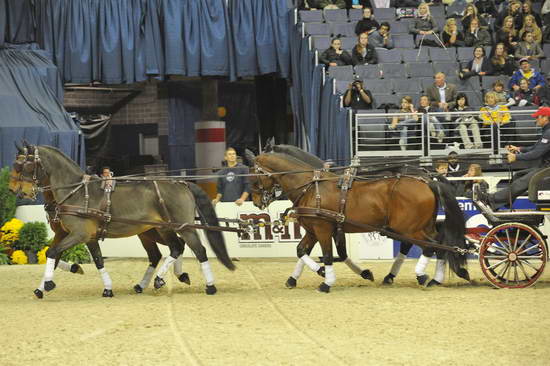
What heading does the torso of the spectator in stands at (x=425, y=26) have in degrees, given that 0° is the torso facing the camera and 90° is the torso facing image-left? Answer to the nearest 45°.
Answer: approximately 0°

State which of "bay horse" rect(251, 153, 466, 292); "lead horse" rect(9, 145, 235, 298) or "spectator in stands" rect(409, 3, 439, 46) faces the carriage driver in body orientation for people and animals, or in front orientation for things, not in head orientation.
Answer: the spectator in stands

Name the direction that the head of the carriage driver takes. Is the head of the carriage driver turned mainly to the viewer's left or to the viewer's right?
to the viewer's left

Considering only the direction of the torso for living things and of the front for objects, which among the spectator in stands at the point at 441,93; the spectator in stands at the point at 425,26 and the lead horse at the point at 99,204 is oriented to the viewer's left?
the lead horse

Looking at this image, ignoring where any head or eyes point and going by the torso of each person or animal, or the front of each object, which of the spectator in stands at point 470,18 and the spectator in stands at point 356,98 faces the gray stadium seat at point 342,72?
the spectator in stands at point 470,18

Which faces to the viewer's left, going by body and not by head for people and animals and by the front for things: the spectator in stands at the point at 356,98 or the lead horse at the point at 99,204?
the lead horse

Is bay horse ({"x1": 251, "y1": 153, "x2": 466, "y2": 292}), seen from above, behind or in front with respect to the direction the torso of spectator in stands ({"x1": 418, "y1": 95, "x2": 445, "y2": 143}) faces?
in front

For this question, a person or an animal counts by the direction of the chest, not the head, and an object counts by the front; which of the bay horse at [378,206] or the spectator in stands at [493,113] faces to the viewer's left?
the bay horse

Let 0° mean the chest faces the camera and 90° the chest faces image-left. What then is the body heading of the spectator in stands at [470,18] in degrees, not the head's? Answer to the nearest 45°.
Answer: approximately 45°

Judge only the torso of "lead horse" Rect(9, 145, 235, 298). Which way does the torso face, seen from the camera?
to the viewer's left

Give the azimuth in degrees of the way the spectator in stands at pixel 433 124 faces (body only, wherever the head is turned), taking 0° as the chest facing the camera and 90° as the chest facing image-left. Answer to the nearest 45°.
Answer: approximately 45°

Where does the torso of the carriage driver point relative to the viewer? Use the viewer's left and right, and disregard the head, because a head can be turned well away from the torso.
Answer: facing to the left of the viewer
